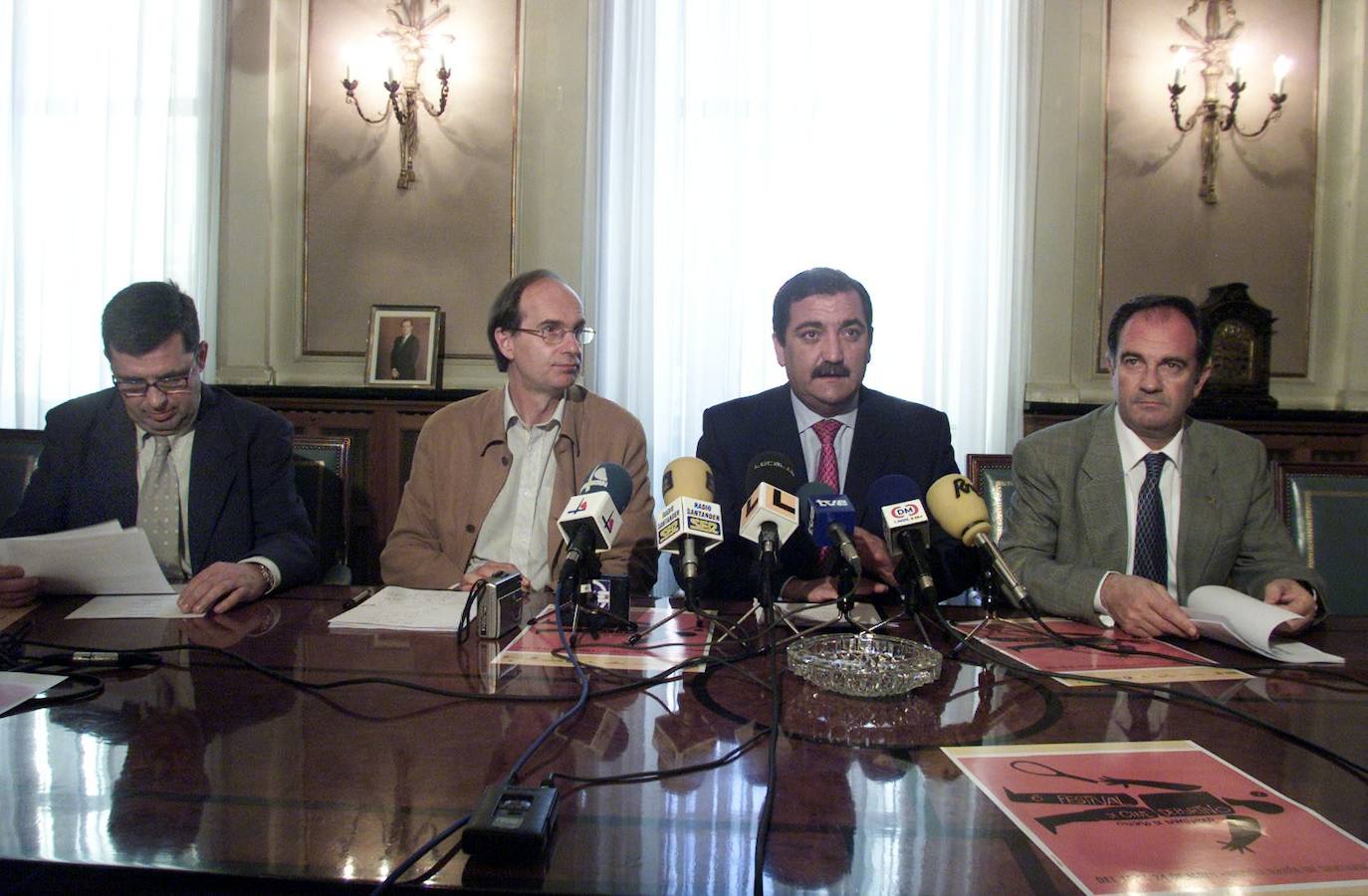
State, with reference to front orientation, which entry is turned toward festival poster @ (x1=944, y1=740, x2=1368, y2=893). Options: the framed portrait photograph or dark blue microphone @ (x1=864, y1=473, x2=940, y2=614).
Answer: the framed portrait photograph

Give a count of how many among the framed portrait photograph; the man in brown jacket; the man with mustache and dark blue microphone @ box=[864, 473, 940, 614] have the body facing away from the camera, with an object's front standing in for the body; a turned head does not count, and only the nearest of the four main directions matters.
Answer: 1

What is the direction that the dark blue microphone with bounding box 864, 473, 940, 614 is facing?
away from the camera

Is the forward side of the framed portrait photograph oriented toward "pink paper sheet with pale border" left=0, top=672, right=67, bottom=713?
yes

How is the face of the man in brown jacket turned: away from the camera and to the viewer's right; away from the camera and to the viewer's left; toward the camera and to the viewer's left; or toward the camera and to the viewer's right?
toward the camera and to the viewer's right

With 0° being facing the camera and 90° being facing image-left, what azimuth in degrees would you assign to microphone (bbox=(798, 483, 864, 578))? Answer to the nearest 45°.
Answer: approximately 135°

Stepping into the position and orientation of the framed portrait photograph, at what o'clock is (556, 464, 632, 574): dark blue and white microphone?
The dark blue and white microphone is roughly at 12 o'clock from the framed portrait photograph.

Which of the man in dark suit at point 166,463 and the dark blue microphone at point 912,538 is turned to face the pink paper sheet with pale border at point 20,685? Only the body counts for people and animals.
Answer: the man in dark suit
